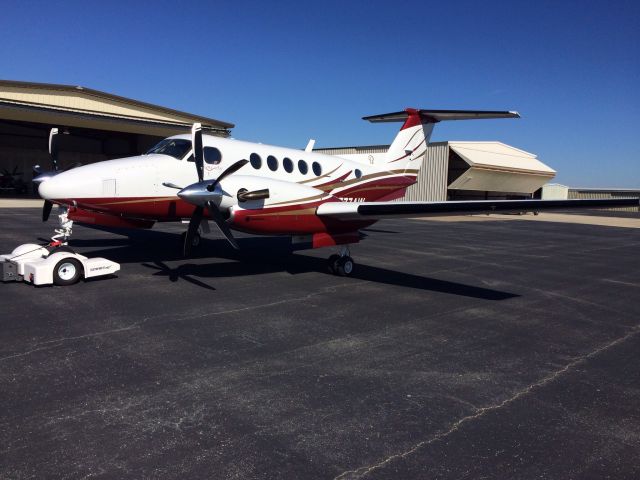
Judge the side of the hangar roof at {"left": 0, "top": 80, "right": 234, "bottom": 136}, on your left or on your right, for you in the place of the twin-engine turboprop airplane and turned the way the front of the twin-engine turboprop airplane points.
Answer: on your right

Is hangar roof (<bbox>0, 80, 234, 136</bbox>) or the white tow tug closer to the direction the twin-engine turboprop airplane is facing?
the white tow tug
